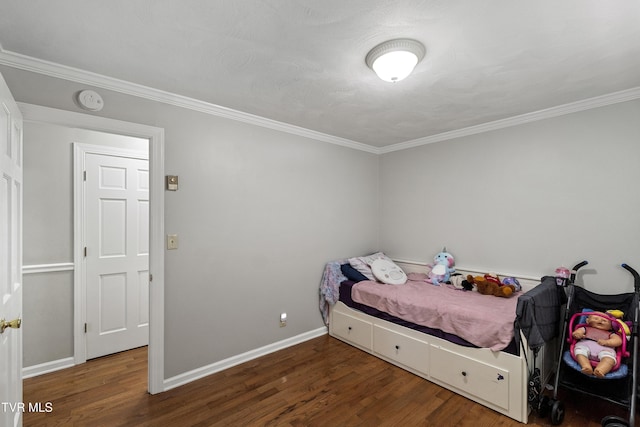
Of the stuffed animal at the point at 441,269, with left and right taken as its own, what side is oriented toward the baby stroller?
left

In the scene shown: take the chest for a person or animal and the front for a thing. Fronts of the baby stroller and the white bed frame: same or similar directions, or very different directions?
same or similar directions

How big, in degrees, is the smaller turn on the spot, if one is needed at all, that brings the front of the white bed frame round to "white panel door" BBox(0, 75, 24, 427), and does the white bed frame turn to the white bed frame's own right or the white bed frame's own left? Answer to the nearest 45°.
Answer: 0° — it already faces it

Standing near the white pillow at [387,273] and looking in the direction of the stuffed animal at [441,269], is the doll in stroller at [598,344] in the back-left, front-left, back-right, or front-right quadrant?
front-right

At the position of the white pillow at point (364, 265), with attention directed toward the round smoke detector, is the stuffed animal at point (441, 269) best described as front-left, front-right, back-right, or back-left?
back-left

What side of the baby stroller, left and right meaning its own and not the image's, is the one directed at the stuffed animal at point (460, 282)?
right

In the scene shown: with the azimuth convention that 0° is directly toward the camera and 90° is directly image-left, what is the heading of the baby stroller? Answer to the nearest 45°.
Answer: approximately 0°

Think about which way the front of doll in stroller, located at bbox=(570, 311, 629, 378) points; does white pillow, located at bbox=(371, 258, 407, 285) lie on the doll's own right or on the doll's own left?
on the doll's own right

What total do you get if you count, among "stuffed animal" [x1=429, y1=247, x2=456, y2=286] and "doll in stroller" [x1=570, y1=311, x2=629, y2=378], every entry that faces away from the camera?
0

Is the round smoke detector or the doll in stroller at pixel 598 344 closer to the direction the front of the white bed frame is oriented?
the round smoke detector

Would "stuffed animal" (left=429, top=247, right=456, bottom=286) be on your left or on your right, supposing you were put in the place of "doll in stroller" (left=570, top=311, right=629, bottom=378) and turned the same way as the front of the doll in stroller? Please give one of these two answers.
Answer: on your right

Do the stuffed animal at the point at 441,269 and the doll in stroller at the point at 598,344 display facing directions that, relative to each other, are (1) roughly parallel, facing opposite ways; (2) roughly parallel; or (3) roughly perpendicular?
roughly parallel

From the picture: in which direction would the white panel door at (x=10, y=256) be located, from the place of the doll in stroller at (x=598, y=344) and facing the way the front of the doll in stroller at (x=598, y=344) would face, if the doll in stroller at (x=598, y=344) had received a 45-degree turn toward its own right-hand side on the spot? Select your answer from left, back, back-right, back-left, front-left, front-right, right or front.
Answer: front

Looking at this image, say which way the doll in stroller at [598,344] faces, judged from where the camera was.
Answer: facing the viewer

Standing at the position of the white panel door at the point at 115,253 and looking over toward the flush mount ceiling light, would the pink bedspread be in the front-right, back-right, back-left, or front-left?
front-left
